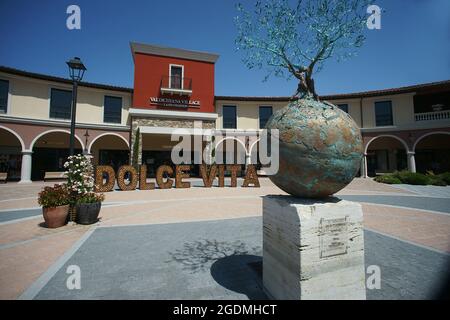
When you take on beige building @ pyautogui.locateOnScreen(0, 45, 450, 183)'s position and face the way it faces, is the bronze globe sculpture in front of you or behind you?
in front

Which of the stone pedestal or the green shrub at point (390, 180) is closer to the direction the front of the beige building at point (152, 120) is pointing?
the stone pedestal

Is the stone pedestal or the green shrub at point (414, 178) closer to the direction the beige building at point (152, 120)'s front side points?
the stone pedestal

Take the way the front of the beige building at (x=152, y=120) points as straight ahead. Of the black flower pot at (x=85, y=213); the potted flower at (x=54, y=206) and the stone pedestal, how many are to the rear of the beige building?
0

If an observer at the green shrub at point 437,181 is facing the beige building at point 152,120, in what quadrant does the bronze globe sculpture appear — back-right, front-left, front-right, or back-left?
front-left

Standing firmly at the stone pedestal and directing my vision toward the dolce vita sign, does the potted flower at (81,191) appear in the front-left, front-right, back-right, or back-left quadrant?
front-left

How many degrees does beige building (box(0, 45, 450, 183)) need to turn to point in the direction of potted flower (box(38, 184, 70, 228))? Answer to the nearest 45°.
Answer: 0° — it already faces it

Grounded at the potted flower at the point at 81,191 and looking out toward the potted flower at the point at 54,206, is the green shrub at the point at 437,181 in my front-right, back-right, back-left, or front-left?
back-left

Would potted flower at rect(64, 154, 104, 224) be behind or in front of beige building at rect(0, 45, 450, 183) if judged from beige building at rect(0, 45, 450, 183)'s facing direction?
in front

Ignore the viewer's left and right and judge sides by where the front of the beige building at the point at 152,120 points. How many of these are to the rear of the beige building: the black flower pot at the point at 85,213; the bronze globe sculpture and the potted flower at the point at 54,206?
0

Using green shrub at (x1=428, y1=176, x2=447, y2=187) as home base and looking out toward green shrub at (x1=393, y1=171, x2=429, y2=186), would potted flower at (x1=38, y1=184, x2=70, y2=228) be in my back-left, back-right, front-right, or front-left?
front-left

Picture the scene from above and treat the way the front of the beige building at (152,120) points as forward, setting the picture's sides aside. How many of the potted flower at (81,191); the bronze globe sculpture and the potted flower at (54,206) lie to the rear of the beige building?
0

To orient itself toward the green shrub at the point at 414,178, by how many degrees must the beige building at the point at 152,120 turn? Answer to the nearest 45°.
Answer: approximately 90° to its left

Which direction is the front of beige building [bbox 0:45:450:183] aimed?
toward the camera

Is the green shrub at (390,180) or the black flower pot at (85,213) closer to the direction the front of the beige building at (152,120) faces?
the black flower pot

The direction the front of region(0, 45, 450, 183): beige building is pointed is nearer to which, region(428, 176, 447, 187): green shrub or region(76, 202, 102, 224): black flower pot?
the black flower pot
